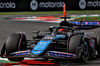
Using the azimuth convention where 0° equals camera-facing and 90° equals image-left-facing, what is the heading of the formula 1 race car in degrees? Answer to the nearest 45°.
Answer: approximately 45°
